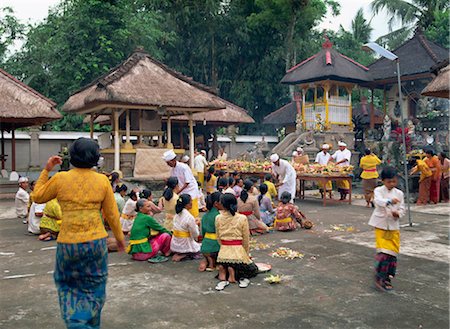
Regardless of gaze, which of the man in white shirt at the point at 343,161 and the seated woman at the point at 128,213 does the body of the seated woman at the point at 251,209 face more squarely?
the man in white shirt

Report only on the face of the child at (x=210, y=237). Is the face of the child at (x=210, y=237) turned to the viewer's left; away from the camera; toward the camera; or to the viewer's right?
away from the camera

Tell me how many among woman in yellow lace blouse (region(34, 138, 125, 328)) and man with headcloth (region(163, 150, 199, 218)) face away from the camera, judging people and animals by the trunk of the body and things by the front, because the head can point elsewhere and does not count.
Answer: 1

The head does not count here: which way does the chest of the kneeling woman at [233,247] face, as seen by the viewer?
away from the camera

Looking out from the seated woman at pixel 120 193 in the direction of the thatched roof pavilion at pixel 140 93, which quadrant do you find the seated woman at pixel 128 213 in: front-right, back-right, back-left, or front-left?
back-right

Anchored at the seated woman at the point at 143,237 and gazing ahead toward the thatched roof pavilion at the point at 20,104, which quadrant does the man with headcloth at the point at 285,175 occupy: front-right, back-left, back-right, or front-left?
front-right

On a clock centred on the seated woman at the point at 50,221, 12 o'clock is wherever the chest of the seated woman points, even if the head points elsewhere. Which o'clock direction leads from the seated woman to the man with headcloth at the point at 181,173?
The man with headcloth is roughly at 2 o'clock from the seated woman.

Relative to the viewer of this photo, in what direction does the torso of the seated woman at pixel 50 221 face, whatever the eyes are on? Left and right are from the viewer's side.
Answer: facing away from the viewer and to the right of the viewer

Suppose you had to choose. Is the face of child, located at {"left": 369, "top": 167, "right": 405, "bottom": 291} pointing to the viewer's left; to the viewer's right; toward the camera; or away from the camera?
toward the camera

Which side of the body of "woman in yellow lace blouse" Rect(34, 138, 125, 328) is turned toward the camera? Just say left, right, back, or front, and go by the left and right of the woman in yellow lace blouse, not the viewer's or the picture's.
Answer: back

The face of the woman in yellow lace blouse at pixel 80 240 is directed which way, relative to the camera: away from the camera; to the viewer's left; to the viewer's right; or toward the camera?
away from the camera

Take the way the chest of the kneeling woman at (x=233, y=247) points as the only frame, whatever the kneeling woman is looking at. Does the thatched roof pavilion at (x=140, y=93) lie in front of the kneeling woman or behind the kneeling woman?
in front

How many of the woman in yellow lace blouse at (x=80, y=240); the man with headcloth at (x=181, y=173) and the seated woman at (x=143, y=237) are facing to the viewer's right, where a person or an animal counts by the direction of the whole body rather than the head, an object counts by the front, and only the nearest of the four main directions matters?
1

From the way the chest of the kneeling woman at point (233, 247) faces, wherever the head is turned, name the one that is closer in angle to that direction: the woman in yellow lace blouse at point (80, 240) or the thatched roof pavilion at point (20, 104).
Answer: the thatched roof pavilion
